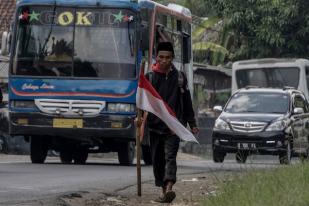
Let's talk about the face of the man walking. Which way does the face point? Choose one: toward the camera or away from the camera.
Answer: toward the camera

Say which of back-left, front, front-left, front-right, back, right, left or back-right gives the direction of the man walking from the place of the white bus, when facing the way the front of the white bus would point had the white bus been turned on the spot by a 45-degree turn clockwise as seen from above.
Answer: front-left

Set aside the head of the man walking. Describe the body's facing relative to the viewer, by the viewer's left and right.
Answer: facing the viewer

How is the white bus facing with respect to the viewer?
toward the camera

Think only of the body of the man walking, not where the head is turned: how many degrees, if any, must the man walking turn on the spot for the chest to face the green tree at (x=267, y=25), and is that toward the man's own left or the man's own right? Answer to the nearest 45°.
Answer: approximately 180°
